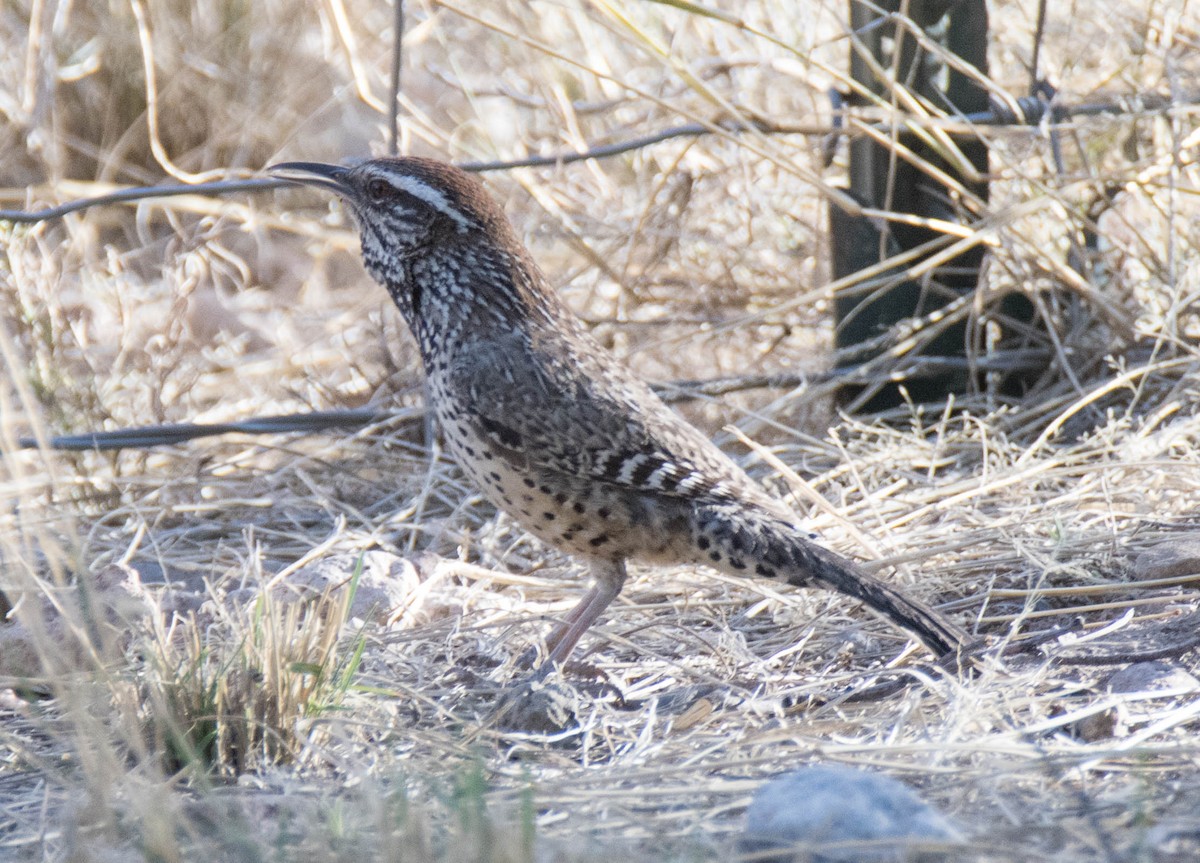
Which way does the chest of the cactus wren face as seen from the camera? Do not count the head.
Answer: to the viewer's left

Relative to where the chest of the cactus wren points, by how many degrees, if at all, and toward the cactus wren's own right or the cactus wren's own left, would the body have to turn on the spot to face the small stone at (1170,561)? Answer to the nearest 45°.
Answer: approximately 180°

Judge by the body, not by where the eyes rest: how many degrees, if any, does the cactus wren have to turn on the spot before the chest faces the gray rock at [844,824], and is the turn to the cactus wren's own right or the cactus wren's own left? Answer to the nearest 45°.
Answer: approximately 90° to the cactus wren's own left

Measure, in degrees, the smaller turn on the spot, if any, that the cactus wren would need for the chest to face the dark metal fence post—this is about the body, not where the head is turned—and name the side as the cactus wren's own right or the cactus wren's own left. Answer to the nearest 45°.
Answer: approximately 135° to the cactus wren's own right

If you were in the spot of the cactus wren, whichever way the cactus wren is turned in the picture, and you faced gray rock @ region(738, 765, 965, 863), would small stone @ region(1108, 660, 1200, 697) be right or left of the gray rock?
left

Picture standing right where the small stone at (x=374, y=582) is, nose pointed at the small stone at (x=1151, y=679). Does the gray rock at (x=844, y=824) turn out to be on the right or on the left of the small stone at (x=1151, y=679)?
right
